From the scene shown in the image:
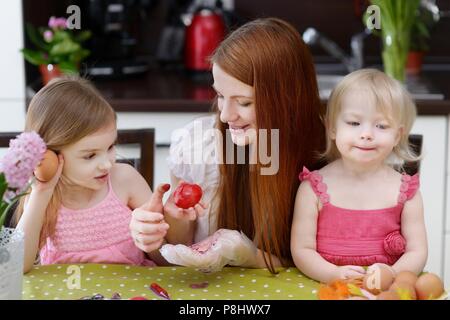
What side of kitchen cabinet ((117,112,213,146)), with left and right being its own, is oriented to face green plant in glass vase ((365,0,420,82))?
left

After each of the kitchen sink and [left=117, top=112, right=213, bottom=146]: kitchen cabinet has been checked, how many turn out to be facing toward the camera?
2

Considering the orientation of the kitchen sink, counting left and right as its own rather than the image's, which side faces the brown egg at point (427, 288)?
front

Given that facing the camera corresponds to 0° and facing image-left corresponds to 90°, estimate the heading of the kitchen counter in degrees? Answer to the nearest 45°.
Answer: approximately 0°

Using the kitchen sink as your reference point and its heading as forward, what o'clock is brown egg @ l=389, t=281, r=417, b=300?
The brown egg is roughly at 12 o'clock from the kitchen sink.

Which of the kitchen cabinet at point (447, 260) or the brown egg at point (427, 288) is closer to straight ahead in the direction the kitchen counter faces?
the brown egg

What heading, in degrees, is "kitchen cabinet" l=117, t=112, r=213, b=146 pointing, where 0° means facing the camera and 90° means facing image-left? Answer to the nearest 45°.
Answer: approximately 0°
